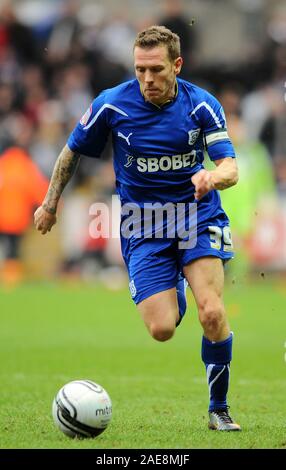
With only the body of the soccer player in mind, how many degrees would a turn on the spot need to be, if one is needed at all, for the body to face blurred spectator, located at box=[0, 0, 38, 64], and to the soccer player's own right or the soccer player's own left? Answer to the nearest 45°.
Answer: approximately 180°

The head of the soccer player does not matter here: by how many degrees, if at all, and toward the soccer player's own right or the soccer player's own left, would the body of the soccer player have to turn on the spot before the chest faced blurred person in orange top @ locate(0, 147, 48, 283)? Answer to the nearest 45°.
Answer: approximately 180°

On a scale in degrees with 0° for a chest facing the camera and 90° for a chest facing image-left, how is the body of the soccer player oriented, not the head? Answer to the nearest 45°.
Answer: approximately 0°

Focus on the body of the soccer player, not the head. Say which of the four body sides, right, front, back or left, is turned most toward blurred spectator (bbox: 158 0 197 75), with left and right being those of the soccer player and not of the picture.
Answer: back
